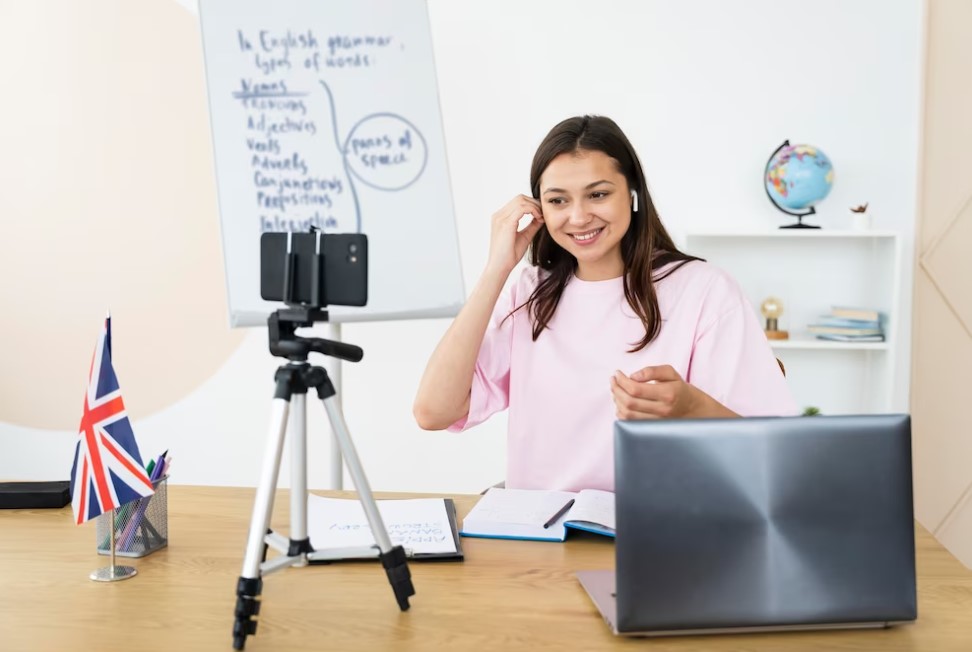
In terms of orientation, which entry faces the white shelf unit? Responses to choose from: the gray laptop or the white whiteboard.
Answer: the gray laptop

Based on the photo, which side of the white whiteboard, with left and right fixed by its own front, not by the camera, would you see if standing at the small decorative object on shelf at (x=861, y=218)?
left

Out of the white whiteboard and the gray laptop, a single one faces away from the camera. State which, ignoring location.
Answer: the gray laptop

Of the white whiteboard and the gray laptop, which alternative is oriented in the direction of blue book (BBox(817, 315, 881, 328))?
the gray laptop

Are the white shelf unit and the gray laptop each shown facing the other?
yes

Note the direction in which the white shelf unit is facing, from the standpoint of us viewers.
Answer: facing the viewer

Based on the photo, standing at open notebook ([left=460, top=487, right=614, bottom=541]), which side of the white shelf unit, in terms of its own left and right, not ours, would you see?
front

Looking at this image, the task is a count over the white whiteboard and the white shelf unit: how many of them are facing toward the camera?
2

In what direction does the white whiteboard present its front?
toward the camera

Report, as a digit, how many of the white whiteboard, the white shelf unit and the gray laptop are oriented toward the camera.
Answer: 2

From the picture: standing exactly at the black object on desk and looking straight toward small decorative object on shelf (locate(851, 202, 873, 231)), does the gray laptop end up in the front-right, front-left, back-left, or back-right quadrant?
front-right

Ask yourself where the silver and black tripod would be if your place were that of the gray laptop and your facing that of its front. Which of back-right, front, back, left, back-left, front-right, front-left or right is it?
left

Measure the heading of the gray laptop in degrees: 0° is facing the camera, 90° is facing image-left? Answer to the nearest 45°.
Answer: approximately 180°

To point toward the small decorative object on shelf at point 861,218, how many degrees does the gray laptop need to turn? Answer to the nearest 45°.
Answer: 0° — it already faces it

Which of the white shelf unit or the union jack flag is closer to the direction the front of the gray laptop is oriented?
the white shelf unit

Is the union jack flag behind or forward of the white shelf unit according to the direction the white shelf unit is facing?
forward

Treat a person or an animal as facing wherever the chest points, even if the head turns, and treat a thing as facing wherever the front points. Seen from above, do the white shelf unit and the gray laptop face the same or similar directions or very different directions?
very different directions

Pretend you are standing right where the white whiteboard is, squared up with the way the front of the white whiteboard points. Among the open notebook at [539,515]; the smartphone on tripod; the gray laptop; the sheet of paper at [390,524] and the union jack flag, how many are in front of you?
5

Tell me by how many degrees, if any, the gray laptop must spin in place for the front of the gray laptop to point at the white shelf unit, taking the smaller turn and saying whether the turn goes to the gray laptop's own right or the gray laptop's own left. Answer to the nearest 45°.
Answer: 0° — it already faces it
